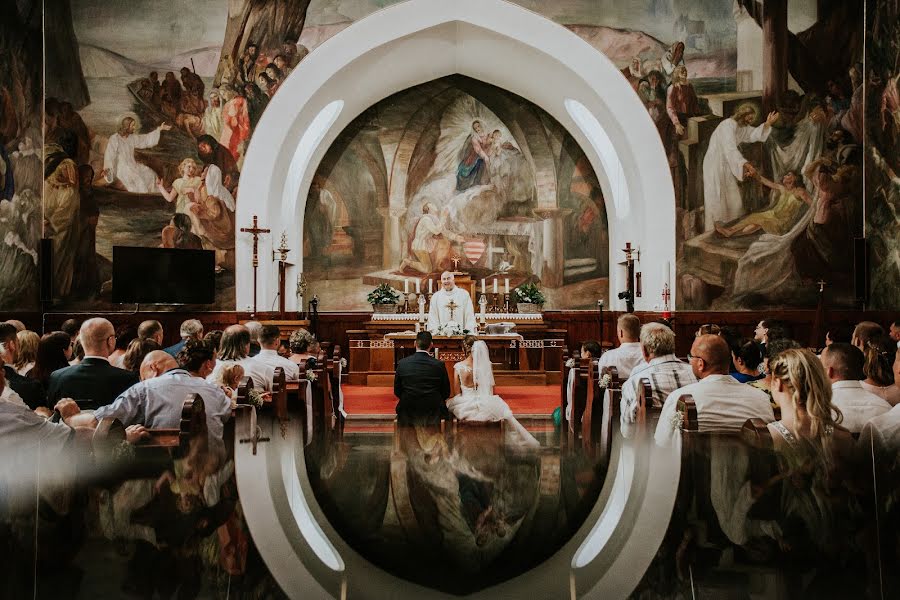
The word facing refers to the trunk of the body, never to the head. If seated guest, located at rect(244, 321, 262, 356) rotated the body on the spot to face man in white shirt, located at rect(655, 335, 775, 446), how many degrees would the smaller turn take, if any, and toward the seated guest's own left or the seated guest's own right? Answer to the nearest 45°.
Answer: approximately 135° to the seated guest's own right

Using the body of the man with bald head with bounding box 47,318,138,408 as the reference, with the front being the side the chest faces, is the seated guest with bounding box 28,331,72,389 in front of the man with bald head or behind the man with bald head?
in front

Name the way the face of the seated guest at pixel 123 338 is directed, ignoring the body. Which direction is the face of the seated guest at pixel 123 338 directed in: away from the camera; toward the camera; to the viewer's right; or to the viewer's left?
away from the camera

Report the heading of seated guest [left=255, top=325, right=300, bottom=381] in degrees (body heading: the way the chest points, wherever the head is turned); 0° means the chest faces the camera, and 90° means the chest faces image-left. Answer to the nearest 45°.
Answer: approximately 225°

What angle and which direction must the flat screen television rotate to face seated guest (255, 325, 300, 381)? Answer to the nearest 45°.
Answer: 0° — it already faces them

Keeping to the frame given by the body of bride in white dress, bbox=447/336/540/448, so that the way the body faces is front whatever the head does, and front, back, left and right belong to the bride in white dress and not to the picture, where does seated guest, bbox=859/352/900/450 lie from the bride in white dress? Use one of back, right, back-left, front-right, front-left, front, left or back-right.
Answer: back-right

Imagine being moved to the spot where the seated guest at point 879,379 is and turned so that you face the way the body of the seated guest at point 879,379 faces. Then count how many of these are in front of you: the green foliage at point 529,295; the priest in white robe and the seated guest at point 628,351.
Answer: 3

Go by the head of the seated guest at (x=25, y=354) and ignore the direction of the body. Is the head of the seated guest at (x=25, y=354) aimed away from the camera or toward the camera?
away from the camera

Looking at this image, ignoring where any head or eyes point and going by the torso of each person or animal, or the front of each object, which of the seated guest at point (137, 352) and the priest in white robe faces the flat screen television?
the seated guest

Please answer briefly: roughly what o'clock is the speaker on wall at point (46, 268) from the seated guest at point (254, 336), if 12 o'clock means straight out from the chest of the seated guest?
The speaker on wall is roughly at 11 o'clock from the seated guest.

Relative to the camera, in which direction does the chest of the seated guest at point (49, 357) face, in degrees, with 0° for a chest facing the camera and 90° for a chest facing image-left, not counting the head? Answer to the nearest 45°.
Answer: approximately 225°

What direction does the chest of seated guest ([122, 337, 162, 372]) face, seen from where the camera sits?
away from the camera

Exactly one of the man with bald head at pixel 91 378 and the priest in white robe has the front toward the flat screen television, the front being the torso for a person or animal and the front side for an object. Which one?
the man with bald head
